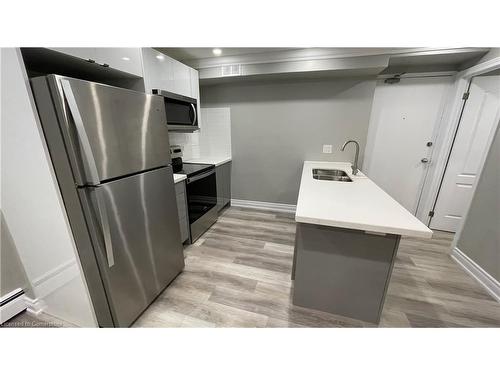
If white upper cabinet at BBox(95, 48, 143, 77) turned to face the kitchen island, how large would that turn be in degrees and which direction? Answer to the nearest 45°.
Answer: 0° — it already faces it

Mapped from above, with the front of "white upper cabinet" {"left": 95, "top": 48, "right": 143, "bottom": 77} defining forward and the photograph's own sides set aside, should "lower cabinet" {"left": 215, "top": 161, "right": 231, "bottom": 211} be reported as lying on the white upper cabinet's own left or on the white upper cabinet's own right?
on the white upper cabinet's own left

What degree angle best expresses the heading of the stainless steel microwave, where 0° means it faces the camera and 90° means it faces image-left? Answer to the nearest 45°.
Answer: approximately 315°

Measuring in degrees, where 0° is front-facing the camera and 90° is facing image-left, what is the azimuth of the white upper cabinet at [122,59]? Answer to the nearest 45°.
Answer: approximately 315°

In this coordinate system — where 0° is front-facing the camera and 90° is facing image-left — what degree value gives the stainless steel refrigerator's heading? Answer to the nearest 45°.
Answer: approximately 315°

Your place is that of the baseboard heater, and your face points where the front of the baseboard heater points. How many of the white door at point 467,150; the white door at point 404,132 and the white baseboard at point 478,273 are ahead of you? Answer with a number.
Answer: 3

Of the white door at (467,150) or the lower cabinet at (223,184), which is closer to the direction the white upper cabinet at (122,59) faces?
the white door

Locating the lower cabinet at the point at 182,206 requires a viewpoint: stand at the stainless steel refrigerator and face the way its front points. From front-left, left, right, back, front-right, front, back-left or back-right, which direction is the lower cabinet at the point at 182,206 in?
left

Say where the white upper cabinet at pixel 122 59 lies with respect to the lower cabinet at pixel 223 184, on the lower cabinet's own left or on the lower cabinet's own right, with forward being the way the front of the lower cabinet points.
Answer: on the lower cabinet's own right
